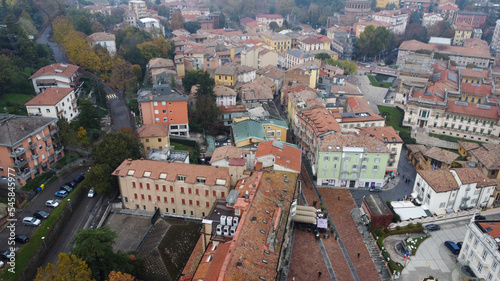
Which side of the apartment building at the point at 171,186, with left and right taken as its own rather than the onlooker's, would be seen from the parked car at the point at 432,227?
left

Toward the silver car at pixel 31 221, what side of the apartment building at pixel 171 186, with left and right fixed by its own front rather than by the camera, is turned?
right

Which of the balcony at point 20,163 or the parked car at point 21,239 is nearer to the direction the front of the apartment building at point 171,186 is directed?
the parked car

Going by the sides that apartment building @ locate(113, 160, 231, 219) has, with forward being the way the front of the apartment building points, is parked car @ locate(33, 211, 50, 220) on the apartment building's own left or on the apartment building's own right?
on the apartment building's own right

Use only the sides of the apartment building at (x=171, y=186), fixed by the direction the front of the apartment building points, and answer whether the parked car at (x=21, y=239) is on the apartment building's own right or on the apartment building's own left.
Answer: on the apartment building's own right

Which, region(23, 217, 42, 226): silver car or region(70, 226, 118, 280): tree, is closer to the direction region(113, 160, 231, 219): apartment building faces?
the tree

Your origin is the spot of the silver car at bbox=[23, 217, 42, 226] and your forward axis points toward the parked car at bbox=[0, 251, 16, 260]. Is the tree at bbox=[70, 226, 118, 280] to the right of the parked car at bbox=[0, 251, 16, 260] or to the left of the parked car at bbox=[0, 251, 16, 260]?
left

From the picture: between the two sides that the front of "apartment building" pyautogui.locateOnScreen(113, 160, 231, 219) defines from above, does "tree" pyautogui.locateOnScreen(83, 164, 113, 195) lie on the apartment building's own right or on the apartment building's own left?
on the apartment building's own right

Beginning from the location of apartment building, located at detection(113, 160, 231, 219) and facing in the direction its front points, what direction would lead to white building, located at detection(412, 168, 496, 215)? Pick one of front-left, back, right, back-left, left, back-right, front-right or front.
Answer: left

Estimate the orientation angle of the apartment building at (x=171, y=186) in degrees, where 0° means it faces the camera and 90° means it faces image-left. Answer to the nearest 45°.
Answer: approximately 0°

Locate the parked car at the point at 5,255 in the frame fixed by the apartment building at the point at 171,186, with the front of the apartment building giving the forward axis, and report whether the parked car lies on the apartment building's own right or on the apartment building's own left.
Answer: on the apartment building's own right

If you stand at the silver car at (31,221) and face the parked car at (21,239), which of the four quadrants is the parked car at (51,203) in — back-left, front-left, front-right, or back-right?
back-left

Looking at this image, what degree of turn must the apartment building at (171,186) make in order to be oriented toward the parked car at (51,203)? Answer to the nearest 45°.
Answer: approximately 90° to its right

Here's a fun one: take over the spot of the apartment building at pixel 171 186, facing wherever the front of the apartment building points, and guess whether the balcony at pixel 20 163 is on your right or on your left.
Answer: on your right
